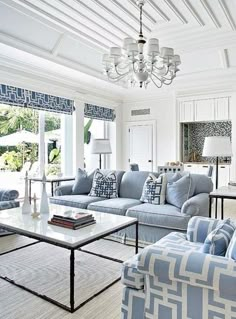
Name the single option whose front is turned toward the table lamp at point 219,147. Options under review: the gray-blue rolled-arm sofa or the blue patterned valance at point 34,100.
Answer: the blue patterned valance

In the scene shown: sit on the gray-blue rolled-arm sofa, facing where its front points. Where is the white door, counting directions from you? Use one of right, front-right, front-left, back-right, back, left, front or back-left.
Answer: back-right

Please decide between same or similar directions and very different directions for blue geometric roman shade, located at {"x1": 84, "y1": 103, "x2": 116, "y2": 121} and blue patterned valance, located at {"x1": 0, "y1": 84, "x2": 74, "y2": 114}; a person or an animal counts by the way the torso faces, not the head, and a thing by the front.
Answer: same or similar directions

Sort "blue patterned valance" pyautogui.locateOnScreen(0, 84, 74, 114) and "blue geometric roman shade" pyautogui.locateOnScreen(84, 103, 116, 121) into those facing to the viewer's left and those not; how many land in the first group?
0

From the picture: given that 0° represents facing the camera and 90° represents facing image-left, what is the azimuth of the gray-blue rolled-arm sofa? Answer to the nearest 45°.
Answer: approximately 45°

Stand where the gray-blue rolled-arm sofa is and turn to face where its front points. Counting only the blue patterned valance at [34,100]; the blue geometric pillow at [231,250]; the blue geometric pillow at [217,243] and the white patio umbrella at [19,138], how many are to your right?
2

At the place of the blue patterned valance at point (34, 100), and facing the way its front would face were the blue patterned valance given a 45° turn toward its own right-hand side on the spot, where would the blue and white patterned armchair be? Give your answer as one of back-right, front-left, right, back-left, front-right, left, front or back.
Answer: front

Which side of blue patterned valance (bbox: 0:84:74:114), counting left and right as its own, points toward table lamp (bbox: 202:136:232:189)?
front

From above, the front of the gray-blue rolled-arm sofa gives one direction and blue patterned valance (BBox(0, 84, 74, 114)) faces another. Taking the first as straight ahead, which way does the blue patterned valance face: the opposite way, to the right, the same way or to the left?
to the left

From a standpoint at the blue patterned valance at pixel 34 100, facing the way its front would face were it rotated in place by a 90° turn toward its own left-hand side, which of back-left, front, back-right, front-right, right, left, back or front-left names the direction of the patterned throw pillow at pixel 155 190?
right

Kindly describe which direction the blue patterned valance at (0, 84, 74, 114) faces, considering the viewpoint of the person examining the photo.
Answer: facing the viewer and to the right of the viewer

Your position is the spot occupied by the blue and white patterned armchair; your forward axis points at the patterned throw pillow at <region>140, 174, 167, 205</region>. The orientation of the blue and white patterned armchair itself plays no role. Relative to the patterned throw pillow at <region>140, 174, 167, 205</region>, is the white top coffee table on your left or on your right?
left

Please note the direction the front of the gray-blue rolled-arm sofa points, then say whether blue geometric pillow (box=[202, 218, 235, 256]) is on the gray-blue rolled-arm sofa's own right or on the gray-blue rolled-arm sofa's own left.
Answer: on the gray-blue rolled-arm sofa's own left

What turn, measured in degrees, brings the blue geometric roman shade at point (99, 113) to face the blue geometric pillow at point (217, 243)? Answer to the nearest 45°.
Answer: approximately 45° to its right

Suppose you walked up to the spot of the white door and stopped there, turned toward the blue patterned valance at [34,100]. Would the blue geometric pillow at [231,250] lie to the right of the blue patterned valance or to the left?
left

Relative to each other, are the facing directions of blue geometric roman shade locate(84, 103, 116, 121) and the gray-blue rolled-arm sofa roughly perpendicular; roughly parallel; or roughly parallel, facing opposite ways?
roughly perpendicular

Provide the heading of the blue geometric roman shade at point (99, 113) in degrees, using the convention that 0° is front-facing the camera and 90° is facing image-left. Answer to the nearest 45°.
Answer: approximately 315°

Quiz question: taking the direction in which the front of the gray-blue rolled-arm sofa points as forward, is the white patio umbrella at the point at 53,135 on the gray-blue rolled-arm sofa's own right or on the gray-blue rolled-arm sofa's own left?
on the gray-blue rolled-arm sofa's own right
